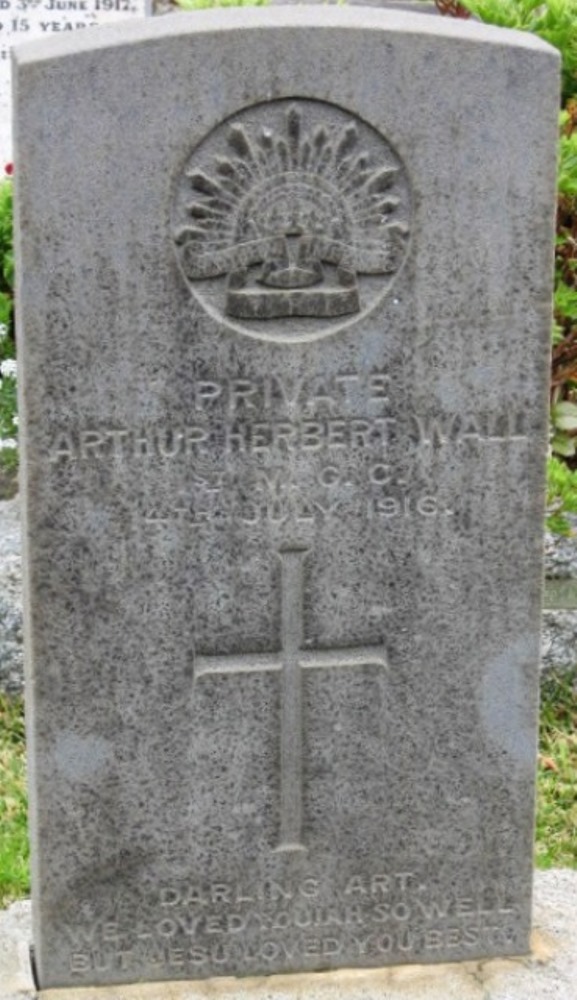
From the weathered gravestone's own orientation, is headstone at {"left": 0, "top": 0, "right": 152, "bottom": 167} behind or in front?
behind

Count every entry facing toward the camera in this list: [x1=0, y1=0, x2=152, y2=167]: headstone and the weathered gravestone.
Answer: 2

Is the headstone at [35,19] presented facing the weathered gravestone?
yes

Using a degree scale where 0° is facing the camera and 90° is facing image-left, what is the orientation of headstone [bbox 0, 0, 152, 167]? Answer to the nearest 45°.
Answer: approximately 0°

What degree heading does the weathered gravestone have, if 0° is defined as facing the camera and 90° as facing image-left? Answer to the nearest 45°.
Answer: approximately 0°
